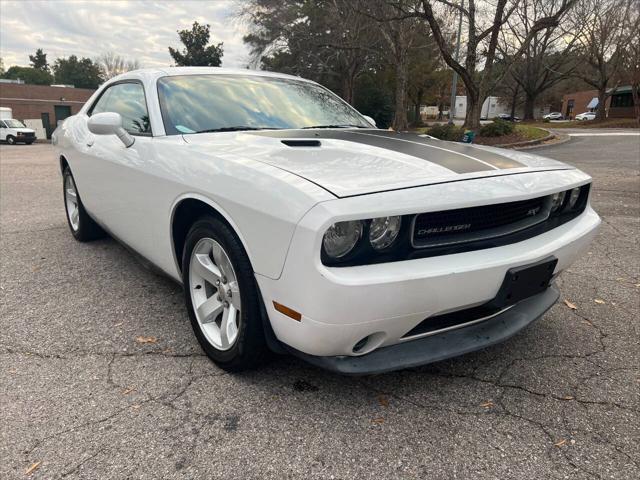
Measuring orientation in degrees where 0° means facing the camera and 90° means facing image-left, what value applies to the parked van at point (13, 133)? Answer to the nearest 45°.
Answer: approximately 315°

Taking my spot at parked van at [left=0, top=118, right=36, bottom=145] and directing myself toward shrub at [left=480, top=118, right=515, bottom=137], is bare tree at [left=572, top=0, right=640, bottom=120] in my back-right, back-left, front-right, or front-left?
front-left

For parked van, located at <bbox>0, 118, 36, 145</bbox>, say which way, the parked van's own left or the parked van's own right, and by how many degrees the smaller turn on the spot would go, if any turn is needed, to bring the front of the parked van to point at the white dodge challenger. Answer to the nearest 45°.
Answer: approximately 45° to the parked van's own right

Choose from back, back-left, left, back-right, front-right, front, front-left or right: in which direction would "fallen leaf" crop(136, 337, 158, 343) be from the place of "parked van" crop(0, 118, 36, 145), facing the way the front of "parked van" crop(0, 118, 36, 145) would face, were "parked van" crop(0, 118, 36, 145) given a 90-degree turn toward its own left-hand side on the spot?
back-right

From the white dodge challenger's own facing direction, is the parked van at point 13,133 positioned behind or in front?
behind

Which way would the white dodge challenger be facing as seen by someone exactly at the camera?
facing the viewer and to the right of the viewer

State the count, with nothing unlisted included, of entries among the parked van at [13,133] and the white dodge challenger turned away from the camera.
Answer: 0

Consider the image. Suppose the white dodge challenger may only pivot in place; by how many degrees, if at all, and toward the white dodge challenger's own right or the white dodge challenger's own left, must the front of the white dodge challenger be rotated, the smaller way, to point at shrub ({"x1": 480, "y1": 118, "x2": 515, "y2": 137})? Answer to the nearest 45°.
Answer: approximately 135° to the white dodge challenger's own left

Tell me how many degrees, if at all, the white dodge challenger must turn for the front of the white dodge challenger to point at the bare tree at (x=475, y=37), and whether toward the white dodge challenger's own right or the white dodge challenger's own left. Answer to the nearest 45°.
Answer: approximately 135° to the white dodge challenger's own left

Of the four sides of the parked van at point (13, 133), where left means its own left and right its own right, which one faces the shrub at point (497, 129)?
front

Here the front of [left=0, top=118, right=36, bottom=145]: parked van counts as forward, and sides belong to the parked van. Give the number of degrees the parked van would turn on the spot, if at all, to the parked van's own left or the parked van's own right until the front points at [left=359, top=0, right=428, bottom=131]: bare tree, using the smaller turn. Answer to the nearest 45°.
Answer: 0° — it already faces it
